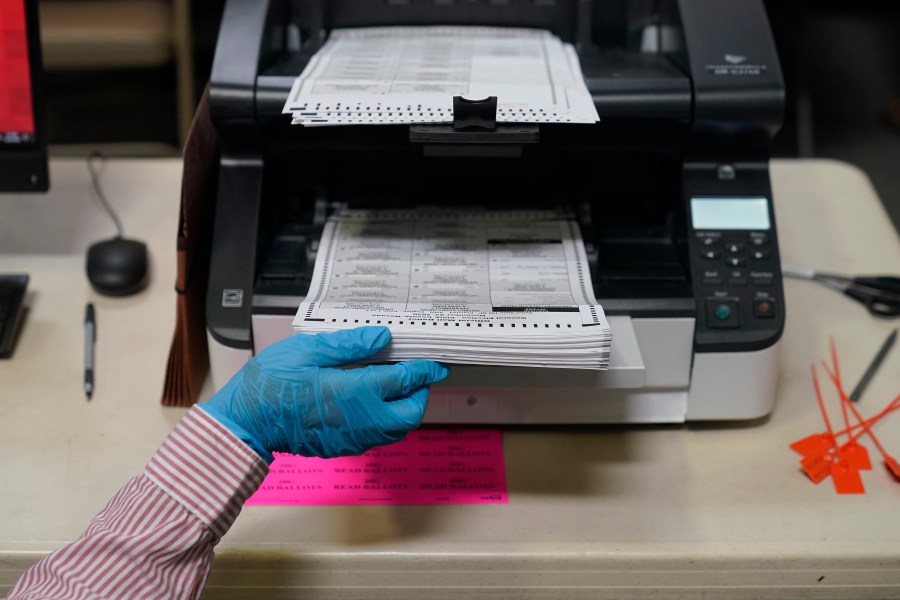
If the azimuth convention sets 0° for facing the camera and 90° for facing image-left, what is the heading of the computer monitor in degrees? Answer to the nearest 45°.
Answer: approximately 0°

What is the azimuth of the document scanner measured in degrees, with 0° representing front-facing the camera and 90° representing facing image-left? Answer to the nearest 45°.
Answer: approximately 0°

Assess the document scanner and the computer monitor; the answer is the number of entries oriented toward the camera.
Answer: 2

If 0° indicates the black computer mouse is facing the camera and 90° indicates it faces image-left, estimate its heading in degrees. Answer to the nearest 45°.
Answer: approximately 180°

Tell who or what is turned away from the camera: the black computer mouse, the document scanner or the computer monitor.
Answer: the black computer mouse

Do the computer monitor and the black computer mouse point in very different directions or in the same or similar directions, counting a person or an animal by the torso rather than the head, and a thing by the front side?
very different directions

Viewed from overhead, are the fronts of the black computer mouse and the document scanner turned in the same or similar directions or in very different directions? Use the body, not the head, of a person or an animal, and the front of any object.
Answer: very different directions

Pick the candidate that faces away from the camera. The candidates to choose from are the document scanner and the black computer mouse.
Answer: the black computer mouse
